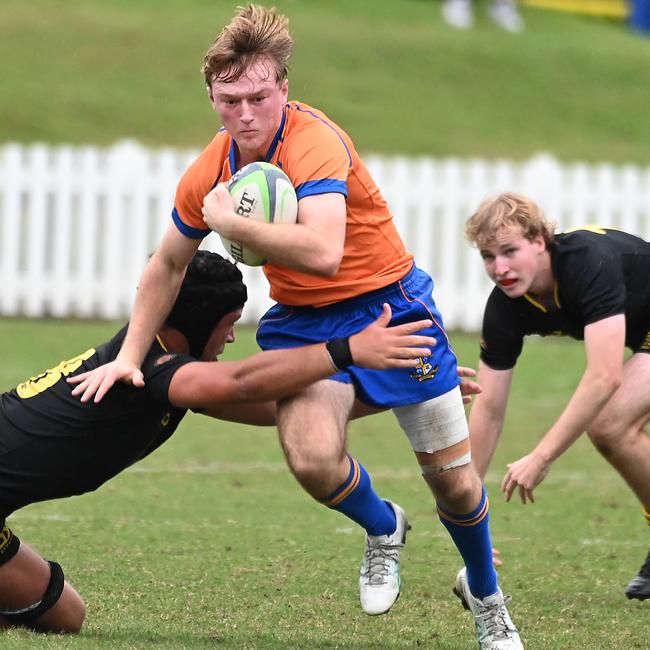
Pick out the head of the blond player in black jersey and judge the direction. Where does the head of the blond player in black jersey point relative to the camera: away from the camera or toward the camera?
toward the camera

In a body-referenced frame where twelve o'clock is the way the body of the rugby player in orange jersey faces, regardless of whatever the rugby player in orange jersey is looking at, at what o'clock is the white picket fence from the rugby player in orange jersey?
The white picket fence is roughly at 4 o'clock from the rugby player in orange jersey.

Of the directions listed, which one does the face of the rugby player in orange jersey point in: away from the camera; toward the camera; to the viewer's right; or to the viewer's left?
toward the camera

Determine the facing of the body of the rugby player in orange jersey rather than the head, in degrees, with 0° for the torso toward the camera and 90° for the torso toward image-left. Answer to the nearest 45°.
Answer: approximately 45°

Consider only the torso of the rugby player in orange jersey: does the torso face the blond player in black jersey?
no
